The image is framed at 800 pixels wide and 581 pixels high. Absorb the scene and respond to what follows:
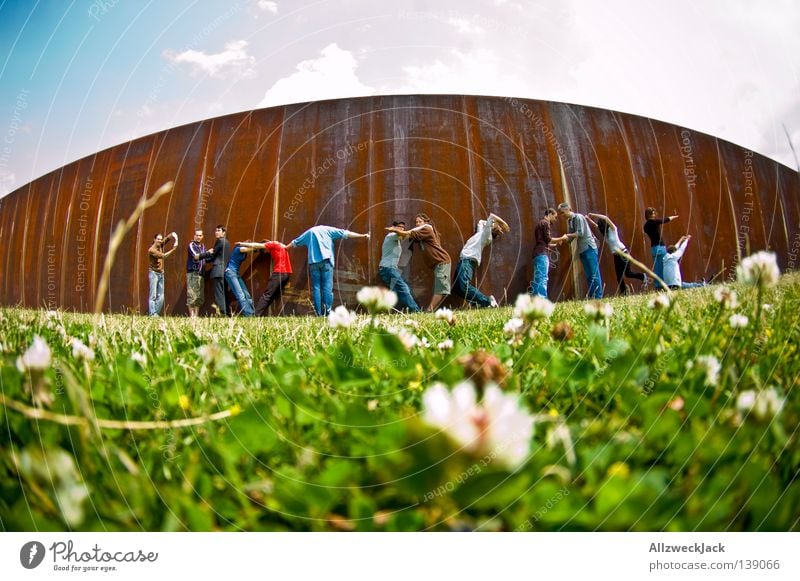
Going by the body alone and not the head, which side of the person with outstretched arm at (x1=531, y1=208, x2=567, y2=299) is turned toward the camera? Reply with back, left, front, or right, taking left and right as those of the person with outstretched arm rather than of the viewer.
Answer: right

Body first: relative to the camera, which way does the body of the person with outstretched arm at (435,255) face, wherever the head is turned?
to the viewer's left

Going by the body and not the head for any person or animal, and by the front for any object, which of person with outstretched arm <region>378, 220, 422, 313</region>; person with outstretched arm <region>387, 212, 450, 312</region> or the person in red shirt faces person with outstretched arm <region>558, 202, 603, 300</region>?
person with outstretched arm <region>378, 220, 422, 313</region>

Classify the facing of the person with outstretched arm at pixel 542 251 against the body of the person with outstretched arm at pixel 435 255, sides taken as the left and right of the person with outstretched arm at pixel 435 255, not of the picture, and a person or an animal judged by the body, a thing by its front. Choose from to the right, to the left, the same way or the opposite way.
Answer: the opposite way

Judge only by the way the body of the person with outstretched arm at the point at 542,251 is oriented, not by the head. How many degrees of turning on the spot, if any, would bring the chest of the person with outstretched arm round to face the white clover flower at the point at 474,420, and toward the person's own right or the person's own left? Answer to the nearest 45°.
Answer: approximately 90° to the person's own right

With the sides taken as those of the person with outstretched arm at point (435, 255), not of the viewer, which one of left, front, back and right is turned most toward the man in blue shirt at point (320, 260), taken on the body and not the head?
front

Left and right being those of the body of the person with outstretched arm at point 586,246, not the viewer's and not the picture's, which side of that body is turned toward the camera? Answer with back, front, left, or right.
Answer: left

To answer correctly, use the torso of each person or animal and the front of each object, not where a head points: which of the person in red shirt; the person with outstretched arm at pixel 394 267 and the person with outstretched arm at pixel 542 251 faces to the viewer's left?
the person in red shirt

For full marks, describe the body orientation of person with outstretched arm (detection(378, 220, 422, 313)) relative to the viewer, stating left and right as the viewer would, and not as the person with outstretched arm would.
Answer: facing to the right of the viewer

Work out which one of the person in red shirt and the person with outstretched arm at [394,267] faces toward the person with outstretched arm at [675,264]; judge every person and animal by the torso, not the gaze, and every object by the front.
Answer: the person with outstretched arm at [394,267]

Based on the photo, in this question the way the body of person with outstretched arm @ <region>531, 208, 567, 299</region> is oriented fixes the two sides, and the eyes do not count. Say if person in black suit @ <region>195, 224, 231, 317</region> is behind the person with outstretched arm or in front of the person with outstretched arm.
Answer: behind

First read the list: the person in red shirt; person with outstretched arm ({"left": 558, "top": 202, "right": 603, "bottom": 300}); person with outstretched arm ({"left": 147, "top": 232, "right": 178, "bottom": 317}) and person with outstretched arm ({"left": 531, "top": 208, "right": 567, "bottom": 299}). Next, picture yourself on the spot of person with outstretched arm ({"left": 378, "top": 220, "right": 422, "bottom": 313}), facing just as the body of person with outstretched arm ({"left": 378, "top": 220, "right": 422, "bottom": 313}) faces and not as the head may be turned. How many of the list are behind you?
2

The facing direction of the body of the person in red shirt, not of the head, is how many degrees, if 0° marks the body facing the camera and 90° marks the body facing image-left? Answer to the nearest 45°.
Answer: approximately 90°

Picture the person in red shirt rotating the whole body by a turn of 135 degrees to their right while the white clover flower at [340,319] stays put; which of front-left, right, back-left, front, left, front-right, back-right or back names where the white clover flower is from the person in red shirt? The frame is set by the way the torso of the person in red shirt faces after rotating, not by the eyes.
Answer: back-right
